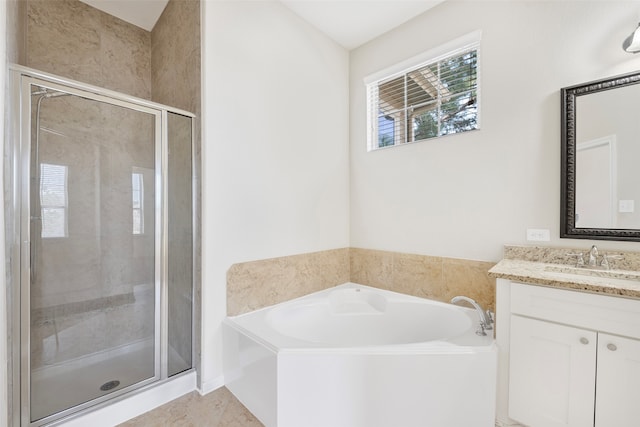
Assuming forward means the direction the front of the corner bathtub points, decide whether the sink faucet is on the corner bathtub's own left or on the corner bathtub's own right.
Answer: on the corner bathtub's own left

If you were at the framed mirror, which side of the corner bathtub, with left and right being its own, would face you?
left

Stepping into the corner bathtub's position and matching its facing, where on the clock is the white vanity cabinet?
The white vanity cabinet is roughly at 9 o'clock from the corner bathtub.

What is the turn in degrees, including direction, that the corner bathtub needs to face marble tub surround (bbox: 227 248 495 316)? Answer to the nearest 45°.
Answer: approximately 180°

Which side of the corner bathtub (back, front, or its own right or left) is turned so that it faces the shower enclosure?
right

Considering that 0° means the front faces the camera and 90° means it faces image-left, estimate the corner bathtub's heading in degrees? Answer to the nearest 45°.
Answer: approximately 0°
